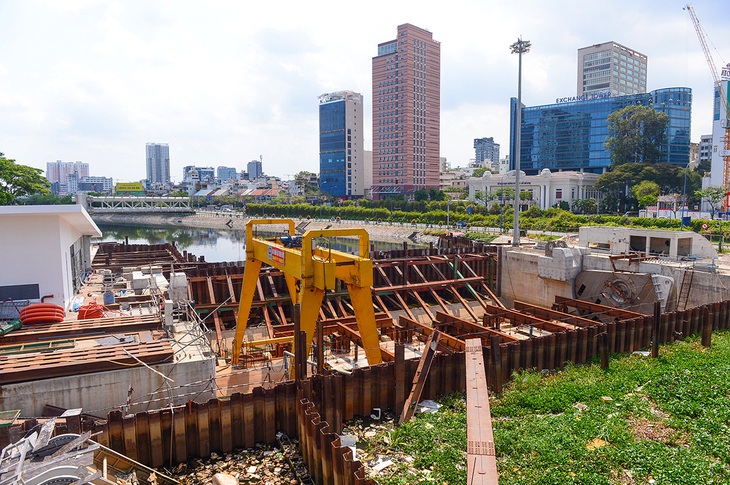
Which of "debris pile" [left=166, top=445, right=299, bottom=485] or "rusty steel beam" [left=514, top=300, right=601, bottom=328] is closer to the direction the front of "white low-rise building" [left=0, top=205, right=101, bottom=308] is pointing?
the rusty steel beam

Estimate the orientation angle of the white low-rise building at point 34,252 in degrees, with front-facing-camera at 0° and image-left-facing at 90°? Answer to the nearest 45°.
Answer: approximately 270°

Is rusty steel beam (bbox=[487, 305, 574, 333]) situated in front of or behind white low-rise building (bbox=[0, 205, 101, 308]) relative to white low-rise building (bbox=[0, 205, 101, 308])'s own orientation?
in front

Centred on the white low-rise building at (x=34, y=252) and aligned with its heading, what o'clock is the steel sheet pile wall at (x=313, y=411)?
The steel sheet pile wall is roughly at 2 o'clock from the white low-rise building.

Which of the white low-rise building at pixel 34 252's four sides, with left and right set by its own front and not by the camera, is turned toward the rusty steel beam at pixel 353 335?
front

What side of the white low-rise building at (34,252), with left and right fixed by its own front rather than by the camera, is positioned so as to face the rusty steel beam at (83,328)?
right

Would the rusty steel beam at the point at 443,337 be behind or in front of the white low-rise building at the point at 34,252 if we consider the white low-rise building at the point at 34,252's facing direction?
in front
